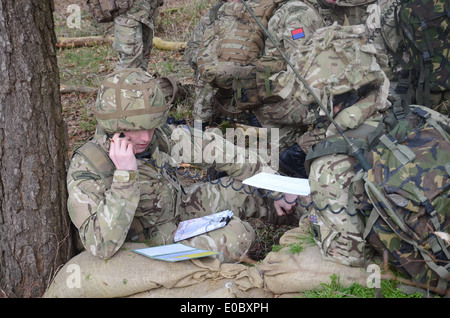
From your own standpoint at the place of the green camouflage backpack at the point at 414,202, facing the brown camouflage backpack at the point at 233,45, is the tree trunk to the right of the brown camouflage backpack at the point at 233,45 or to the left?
left

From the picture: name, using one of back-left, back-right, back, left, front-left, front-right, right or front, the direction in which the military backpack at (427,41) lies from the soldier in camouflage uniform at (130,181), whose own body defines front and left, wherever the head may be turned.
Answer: left

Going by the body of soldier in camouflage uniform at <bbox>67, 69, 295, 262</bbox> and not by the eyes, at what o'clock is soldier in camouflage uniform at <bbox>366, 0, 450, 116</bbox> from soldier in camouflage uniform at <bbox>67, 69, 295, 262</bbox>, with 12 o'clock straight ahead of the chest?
soldier in camouflage uniform at <bbox>366, 0, 450, 116</bbox> is roughly at 9 o'clock from soldier in camouflage uniform at <bbox>67, 69, 295, 262</bbox>.

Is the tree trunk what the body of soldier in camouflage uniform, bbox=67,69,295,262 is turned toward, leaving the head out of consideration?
no

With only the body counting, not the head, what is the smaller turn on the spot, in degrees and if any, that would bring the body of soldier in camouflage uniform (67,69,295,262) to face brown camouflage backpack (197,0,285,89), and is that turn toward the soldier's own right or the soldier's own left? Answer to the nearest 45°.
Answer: approximately 135° to the soldier's own left

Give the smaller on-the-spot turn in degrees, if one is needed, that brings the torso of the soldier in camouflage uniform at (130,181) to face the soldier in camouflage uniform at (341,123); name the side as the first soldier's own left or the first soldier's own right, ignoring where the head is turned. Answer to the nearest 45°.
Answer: approximately 45° to the first soldier's own left

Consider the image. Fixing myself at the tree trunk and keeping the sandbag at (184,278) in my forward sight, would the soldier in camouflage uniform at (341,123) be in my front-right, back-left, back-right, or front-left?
front-left

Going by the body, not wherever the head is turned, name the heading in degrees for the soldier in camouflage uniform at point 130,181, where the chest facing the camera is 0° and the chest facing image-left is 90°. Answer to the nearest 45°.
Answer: approximately 315°
